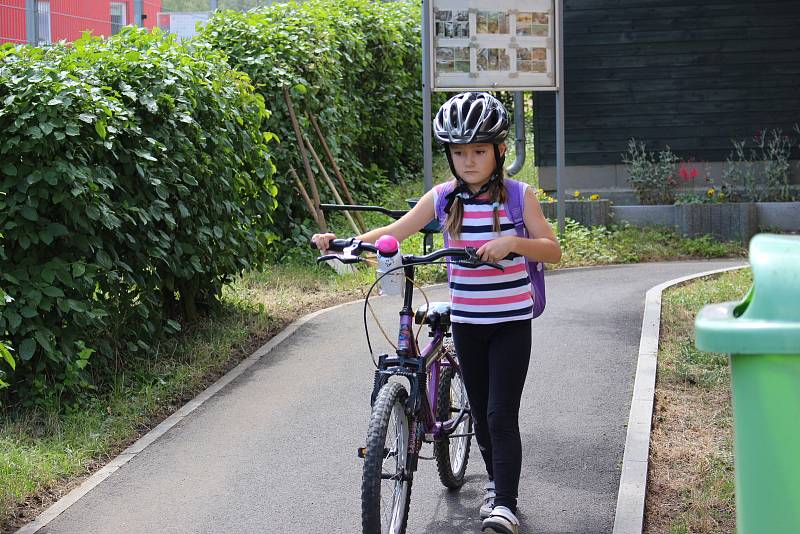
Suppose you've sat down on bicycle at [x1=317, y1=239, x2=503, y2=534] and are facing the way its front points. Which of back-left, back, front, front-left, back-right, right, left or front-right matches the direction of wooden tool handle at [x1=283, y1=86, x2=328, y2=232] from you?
back

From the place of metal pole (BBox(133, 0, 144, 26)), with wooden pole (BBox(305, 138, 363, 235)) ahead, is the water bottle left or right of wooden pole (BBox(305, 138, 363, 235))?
right

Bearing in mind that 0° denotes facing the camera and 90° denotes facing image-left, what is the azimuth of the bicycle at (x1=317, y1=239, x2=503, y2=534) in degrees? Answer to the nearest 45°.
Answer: approximately 0°

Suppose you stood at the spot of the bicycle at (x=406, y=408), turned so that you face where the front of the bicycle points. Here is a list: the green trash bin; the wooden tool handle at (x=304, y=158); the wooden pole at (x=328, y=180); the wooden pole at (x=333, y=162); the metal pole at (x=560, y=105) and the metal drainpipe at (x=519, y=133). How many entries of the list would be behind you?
5

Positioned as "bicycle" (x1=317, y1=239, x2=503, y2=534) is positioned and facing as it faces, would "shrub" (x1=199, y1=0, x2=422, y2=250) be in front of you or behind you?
behind

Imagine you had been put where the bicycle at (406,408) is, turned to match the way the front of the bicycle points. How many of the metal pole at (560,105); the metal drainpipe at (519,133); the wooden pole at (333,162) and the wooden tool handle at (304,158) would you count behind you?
4

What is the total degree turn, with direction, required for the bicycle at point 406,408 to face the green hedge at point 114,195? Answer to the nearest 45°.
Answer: approximately 135° to its right

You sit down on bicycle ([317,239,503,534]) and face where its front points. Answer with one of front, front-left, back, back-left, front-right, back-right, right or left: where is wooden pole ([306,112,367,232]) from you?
back

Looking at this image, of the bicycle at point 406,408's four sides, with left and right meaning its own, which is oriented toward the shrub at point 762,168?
back

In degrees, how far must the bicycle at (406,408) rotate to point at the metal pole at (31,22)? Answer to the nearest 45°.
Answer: approximately 135° to its right

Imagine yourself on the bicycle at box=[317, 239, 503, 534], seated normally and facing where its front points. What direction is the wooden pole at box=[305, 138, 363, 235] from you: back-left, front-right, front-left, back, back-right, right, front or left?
back

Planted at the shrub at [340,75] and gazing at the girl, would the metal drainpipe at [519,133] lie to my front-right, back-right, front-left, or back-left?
back-left

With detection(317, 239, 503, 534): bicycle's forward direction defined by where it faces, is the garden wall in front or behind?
behind

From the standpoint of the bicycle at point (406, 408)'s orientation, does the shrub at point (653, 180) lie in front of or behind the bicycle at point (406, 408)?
behind

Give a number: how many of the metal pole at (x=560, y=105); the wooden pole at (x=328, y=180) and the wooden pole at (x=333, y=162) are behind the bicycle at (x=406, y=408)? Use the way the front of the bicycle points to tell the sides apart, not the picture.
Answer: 3
